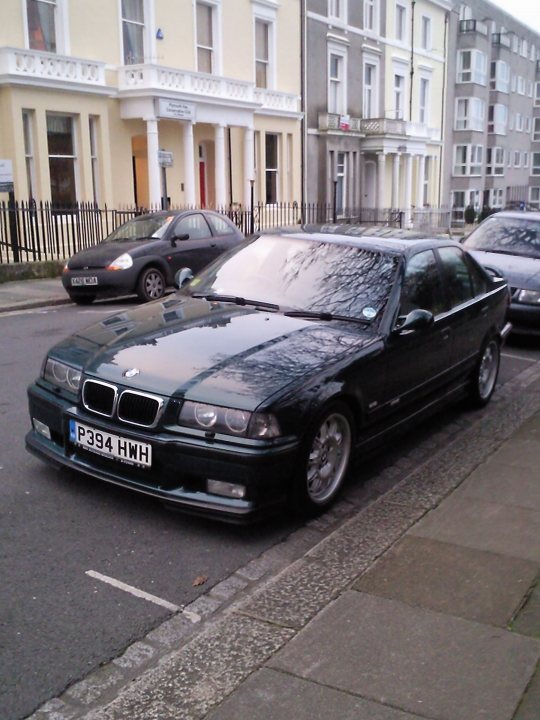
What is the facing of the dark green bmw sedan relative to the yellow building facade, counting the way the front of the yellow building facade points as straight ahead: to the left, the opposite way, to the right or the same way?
to the right

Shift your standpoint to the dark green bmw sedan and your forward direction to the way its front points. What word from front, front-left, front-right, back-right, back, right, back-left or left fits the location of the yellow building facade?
back-right

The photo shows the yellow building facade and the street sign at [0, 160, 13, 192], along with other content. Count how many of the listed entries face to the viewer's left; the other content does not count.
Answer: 0

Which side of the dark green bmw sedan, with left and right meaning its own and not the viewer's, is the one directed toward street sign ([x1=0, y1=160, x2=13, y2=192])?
right

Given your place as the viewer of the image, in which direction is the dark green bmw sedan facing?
facing the viewer and to the left of the viewer

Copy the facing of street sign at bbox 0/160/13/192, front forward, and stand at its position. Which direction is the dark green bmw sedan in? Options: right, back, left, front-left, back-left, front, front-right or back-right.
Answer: front

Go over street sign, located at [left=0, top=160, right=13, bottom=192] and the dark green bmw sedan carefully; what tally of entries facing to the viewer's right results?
0

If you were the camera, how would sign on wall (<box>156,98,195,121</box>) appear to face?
facing the viewer and to the right of the viewer

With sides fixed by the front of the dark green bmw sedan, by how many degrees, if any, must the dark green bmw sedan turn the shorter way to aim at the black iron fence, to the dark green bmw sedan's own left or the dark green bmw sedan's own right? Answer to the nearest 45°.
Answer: approximately 135° to the dark green bmw sedan's own right

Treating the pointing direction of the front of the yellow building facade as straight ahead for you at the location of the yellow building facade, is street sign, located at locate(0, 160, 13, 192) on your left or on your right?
on your right

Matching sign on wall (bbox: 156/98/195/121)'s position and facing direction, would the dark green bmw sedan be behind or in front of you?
in front

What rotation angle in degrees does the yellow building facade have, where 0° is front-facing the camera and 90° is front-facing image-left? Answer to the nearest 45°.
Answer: approximately 315°

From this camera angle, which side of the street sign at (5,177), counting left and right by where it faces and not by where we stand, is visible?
front
